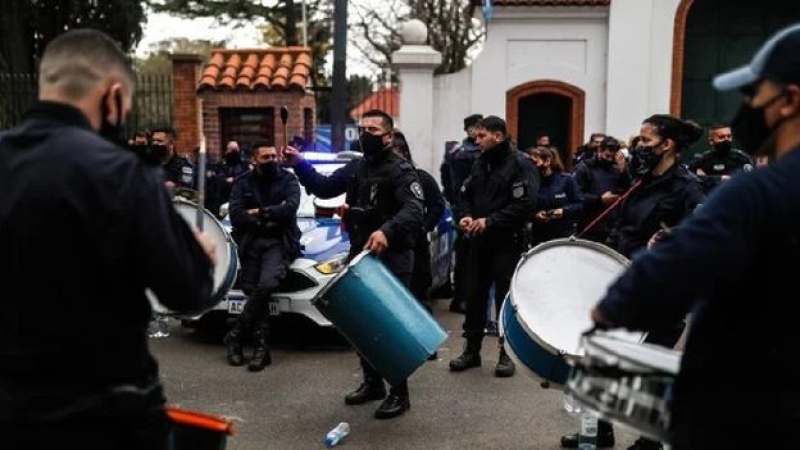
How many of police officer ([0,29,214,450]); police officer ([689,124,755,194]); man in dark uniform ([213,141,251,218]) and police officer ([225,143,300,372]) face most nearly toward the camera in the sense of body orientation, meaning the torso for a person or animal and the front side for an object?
3

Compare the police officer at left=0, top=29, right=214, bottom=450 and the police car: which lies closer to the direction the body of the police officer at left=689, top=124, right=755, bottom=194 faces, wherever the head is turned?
the police officer

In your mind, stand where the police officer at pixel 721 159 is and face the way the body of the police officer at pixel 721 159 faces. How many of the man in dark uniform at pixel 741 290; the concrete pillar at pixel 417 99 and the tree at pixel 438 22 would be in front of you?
1

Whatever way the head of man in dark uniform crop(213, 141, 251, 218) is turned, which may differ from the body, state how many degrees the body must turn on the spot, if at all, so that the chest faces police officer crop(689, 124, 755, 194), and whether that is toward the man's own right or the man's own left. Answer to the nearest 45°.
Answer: approximately 45° to the man's own left

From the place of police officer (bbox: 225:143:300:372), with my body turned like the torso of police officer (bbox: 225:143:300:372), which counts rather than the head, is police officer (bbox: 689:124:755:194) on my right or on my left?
on my left

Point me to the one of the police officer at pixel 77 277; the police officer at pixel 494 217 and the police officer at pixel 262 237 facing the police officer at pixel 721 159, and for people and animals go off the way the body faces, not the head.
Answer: the police officer at pixel 77 277

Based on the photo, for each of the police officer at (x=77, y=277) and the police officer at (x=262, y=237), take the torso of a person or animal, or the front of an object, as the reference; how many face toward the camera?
1

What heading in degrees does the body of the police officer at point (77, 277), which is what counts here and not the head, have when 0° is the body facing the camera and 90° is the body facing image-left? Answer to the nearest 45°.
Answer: approximately 225°

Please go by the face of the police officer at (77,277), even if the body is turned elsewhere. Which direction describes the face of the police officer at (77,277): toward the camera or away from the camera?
away from the camera

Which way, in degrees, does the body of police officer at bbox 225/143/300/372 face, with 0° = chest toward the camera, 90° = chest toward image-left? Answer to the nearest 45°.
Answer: approximately 0°

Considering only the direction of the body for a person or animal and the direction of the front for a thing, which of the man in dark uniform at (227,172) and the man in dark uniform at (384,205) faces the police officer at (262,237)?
the man in dark uniform at (227,172)

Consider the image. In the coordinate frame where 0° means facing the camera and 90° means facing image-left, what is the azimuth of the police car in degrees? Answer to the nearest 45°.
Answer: approximately 45°

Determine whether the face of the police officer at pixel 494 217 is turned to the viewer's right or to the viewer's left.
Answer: to the viewer's left
